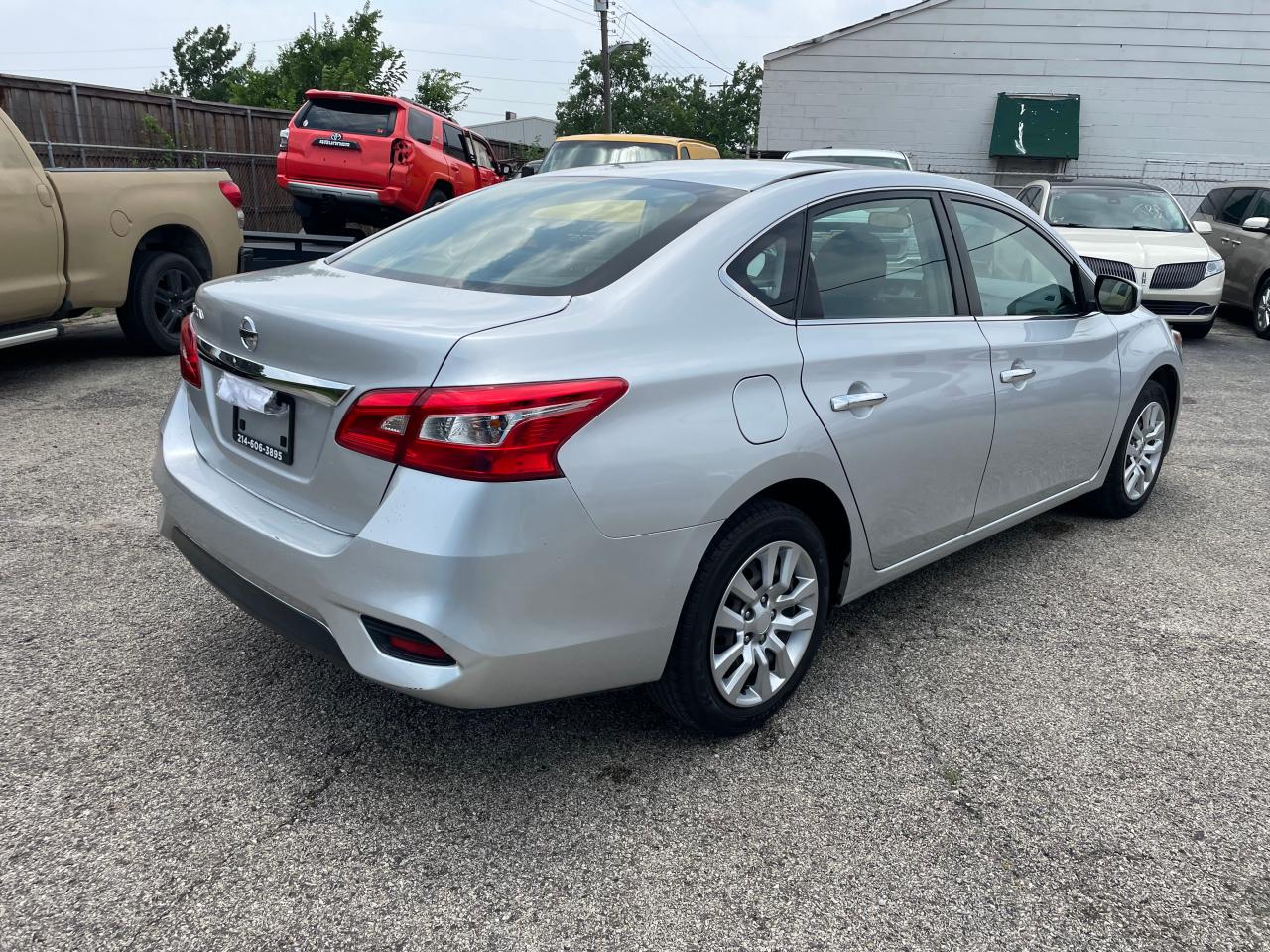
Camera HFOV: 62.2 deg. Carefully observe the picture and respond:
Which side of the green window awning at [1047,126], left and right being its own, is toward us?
front

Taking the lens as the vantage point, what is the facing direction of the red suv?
facing away from the viewer and to the right of the viewer

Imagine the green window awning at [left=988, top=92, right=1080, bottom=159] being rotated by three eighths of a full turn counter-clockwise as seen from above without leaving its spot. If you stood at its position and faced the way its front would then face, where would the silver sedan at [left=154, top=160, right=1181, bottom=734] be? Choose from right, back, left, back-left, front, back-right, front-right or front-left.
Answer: back-right

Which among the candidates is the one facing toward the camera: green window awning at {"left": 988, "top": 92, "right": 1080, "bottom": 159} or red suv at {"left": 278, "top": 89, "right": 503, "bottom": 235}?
the green window awning

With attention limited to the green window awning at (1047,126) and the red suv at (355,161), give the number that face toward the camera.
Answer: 1

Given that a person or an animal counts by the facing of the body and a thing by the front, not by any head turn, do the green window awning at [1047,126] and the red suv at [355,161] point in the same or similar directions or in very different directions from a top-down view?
very different directions

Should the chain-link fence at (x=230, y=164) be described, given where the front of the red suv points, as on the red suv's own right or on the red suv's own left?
on the red suv's own left

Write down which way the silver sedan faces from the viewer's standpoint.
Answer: facing away from the viewer and to the right of the viewer

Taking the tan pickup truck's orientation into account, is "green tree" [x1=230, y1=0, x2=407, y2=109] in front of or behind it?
behind

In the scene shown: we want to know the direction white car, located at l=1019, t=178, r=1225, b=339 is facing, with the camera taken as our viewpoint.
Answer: facing the viewer and to the right of the viewer

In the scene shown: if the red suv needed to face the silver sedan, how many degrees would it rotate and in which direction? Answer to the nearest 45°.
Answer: approximately 135° to its right

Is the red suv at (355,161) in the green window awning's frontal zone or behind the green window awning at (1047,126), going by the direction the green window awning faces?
frontal zone

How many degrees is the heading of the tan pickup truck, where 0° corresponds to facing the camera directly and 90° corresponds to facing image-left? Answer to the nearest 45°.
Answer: approximately 45°

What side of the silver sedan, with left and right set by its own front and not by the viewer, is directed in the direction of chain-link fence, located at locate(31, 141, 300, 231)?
left

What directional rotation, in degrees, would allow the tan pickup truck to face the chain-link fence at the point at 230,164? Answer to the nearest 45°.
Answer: approximately 135° to its right

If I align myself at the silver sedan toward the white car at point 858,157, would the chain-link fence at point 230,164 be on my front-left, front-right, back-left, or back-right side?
front-left

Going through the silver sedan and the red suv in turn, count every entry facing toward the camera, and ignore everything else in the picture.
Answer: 0

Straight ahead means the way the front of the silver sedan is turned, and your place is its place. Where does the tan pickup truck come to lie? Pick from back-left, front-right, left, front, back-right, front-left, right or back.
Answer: left
